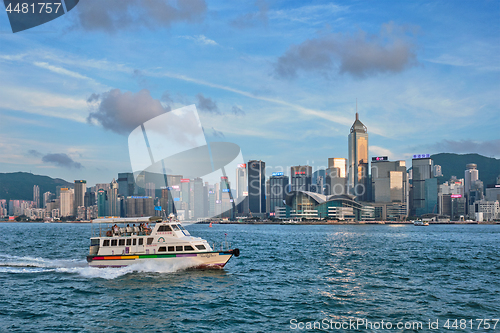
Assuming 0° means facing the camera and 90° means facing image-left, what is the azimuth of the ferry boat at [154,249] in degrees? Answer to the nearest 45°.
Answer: approximately 270°
